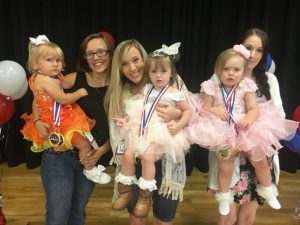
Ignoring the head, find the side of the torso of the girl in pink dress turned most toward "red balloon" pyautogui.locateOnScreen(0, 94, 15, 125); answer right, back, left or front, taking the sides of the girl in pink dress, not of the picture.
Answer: right

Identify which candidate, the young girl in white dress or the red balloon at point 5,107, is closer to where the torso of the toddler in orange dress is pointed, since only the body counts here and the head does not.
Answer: the young girl in white dress

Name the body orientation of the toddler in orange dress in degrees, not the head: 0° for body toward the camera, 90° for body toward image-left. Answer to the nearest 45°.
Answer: approximately 315°

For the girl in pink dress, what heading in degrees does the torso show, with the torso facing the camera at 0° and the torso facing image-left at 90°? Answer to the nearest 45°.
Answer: approximately 0°

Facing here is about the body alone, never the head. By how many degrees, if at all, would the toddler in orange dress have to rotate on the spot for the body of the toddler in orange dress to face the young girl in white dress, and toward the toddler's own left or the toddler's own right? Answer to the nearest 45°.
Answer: approximately 45° to the toddler's own left
